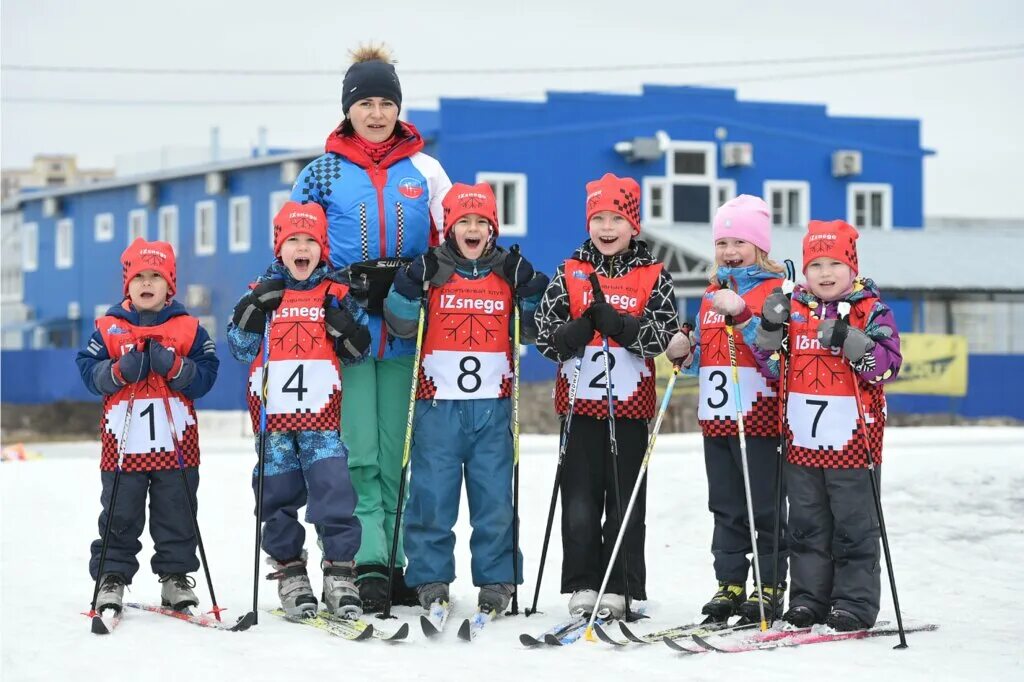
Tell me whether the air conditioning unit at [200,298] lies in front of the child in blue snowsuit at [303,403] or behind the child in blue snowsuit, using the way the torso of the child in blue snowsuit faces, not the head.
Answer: behind

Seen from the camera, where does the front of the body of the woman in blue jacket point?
toward the camera

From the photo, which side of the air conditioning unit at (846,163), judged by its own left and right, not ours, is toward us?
front

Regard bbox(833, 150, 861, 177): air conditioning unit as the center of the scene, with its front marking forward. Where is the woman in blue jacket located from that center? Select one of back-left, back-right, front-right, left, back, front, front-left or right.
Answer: front

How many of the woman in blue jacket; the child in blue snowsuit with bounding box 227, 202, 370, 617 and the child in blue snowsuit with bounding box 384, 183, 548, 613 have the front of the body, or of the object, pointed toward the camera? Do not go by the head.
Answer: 3

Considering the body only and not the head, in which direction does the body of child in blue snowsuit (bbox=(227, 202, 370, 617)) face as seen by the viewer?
toward the camera

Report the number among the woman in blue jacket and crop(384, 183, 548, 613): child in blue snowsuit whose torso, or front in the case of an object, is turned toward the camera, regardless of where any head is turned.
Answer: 2

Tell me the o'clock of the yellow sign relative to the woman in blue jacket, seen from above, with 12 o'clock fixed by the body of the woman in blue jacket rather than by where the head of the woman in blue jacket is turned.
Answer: The yellow sign is roughly at 7 o'clock from the woman in blue jacket.
